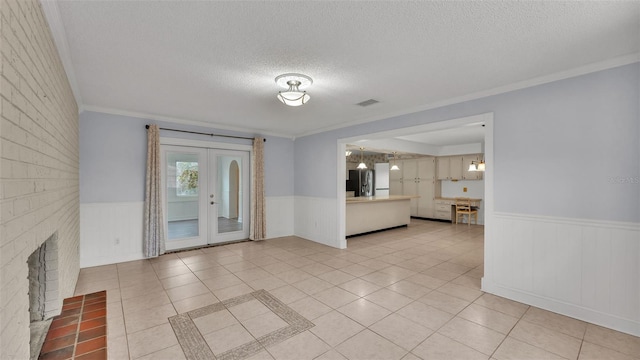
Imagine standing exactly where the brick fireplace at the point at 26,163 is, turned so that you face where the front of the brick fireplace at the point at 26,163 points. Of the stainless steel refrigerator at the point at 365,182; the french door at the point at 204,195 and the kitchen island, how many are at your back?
0

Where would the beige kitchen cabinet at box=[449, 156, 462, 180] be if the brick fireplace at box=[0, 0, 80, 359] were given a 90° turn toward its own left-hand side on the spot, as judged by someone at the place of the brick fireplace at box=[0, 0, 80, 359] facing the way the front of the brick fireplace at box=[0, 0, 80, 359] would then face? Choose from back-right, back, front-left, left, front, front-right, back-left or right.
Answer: right

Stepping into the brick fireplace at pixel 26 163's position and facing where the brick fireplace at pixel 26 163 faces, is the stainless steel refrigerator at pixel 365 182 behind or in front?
in front

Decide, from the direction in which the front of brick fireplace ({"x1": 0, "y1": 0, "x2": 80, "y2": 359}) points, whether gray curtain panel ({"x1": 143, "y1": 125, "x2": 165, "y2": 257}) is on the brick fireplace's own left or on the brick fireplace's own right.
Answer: on the brick fireplace's own left

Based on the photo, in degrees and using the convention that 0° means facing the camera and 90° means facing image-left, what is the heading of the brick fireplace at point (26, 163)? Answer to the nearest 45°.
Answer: approximately 270°

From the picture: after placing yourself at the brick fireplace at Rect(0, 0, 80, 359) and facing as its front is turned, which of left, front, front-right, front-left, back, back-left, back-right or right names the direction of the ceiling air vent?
front

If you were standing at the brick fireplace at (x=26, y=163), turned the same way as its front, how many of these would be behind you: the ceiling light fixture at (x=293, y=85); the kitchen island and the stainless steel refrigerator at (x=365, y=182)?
0

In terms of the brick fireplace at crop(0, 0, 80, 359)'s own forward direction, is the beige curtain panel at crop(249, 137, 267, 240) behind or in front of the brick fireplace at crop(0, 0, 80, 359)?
in front

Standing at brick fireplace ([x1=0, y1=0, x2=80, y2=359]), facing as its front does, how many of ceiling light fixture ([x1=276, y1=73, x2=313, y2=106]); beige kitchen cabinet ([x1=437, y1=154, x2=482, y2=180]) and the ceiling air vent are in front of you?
3

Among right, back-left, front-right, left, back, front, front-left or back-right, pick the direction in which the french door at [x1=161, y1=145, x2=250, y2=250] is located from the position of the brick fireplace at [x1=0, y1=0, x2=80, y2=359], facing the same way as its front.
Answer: front-left

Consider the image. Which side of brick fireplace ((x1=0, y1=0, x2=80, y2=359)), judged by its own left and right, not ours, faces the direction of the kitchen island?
front

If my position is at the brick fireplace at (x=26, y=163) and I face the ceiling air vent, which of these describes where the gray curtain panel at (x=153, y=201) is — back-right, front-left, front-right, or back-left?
front-left
